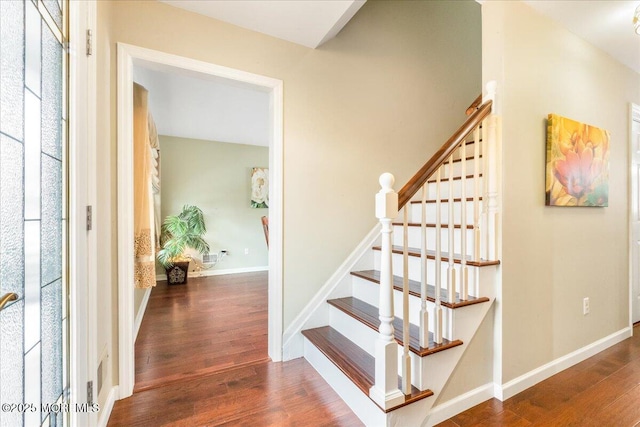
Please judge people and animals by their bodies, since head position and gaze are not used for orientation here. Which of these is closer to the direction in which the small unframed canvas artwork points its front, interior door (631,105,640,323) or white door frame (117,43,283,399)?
the white door frame

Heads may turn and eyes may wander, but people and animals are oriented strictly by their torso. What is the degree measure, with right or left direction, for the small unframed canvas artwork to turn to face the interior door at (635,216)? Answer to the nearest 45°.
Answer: approximately 45° to its left

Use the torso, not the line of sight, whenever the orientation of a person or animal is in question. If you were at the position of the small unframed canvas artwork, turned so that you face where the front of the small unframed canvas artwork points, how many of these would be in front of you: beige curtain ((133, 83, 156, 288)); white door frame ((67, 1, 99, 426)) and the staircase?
3

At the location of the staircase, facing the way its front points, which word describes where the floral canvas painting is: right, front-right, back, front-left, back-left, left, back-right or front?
back

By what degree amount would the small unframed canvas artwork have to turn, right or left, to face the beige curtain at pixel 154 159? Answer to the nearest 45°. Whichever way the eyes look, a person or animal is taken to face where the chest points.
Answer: approximately 45° to its right

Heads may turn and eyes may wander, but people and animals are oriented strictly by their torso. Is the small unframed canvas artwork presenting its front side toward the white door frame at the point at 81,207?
yes

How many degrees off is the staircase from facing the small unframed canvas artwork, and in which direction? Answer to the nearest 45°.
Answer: approximately 90° to its right

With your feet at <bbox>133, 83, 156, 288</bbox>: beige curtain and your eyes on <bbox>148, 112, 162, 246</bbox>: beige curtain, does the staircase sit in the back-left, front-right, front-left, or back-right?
back-right

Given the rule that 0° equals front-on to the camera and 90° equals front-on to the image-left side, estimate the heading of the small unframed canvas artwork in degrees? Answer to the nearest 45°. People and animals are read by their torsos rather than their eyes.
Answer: approximately 0°
